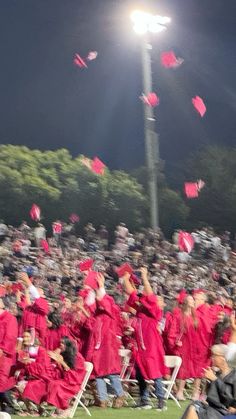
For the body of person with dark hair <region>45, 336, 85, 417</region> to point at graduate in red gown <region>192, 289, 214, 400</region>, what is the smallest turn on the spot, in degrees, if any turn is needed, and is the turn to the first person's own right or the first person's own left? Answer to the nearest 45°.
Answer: approximately 135° to the first person's own right

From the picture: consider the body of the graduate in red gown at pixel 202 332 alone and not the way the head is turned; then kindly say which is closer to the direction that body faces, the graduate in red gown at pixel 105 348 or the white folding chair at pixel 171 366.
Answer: the graduate in red gown

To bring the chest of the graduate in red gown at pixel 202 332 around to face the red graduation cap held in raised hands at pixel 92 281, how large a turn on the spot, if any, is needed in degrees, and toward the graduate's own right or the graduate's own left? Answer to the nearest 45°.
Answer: approximately 45° to the graduate's own left
